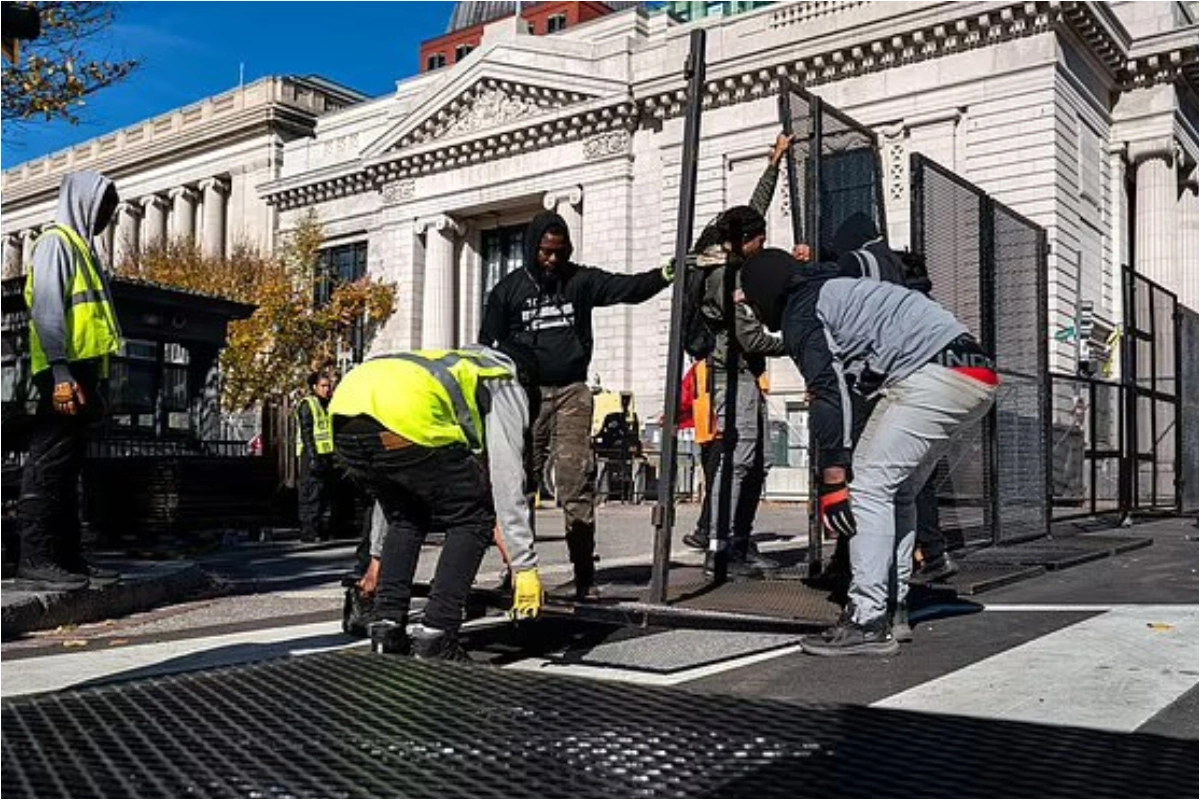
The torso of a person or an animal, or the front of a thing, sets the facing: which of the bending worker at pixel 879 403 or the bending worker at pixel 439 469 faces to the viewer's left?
the bending worker at pixel 879 403

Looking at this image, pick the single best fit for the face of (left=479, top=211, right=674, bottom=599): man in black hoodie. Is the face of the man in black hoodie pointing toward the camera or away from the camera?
toward the camera

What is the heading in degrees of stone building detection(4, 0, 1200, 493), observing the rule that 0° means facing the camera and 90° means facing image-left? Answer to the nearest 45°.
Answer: approximately 45°

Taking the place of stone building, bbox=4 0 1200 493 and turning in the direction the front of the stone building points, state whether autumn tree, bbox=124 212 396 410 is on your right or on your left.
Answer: on your right

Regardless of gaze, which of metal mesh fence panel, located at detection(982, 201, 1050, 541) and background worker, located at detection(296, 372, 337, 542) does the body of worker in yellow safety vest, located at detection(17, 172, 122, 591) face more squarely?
the metal mesh fence panel

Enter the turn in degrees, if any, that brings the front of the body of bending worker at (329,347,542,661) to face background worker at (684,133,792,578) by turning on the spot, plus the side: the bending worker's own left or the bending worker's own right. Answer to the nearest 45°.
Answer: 0° — they already face them

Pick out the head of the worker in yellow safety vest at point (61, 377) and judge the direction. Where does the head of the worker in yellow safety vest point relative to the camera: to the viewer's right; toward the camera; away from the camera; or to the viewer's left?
to the viewer's right

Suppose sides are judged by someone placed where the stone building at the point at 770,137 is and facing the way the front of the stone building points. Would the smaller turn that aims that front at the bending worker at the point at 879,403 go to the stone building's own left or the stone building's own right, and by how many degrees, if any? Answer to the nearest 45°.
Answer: approximately 45° to the stone building's own left

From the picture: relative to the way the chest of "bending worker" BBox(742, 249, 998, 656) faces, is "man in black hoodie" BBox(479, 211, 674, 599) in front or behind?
in front

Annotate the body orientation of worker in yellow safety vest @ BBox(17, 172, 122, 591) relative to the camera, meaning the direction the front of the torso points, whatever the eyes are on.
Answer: to the viewer's right

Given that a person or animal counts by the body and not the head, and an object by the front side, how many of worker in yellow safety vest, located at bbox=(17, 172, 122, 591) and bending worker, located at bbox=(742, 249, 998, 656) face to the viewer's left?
1

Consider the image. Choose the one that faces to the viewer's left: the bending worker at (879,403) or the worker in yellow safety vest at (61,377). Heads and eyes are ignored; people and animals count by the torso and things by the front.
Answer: the bending worker

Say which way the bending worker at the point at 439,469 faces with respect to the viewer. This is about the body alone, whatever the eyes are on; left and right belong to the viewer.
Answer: facing away from the viewer and to the right of the viewer

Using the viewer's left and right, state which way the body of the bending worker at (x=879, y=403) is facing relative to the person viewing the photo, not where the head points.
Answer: facing to the left of the viewer

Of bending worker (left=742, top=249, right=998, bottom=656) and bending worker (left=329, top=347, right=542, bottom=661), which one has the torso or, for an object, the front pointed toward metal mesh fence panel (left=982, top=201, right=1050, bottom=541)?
bending worker (left=329, top=347, right=542, bottom=661)

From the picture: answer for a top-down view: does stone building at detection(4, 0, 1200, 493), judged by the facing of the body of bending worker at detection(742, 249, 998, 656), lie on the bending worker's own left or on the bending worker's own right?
on the bending worker's own right
